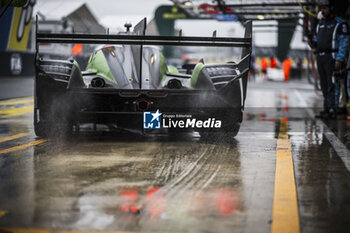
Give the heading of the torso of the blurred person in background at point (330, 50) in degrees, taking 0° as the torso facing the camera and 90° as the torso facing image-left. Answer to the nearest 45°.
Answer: approximately 45°
